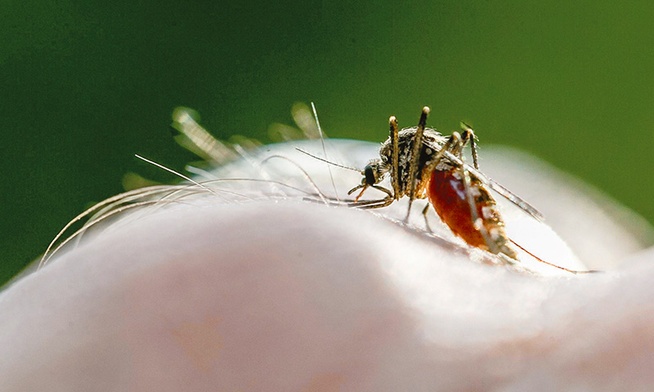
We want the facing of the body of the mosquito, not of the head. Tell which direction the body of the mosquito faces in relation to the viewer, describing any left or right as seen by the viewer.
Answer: facing to the left of the viewer
